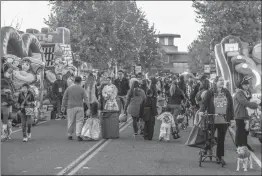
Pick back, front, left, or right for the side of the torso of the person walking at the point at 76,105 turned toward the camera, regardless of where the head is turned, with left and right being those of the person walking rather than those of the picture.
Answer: back

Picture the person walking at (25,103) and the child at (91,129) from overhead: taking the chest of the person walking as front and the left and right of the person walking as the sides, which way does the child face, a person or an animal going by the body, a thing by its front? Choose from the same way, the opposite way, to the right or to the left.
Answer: the opposite way

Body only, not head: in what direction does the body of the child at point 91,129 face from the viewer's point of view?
away from the camera

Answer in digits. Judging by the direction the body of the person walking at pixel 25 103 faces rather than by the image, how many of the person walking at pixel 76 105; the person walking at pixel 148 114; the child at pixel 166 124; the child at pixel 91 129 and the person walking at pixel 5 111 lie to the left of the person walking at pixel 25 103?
4

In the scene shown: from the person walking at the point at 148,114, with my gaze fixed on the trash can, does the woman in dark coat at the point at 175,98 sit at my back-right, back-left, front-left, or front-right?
back-right

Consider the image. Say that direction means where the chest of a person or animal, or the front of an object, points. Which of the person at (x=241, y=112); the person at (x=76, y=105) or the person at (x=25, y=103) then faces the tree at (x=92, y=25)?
the person at (x=76, y=105)

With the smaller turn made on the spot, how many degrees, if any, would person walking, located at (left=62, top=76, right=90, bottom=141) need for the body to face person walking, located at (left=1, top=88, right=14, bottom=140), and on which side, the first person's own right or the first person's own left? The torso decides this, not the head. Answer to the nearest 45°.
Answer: approximately 90° to the first person's own left

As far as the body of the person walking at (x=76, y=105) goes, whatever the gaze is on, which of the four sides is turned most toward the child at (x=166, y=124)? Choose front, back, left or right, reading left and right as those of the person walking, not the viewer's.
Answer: right

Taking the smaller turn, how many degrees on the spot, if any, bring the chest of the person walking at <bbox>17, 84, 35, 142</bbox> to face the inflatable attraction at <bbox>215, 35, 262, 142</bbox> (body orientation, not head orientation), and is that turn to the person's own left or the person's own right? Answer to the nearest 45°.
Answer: approximately 135° to the person's own left

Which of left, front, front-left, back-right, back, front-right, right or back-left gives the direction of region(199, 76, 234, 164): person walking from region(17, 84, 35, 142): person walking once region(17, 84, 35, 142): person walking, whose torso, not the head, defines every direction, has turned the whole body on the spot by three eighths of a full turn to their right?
back

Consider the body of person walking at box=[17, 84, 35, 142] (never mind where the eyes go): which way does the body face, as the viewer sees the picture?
toward the camera
